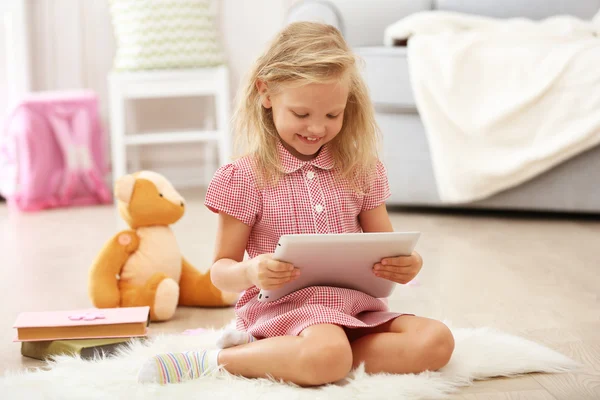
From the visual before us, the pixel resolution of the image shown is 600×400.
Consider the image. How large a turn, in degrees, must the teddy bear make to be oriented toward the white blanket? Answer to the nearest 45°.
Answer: approximately 90° to its left

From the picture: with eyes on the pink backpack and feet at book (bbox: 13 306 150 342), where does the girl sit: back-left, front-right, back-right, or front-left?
back-right

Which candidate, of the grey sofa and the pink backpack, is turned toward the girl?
the grey sofa

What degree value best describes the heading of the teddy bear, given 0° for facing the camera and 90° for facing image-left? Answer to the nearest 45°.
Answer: approximately 315°

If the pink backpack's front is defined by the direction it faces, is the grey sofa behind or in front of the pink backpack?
behind

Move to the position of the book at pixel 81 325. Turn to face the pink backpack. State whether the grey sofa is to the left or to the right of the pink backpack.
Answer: right
